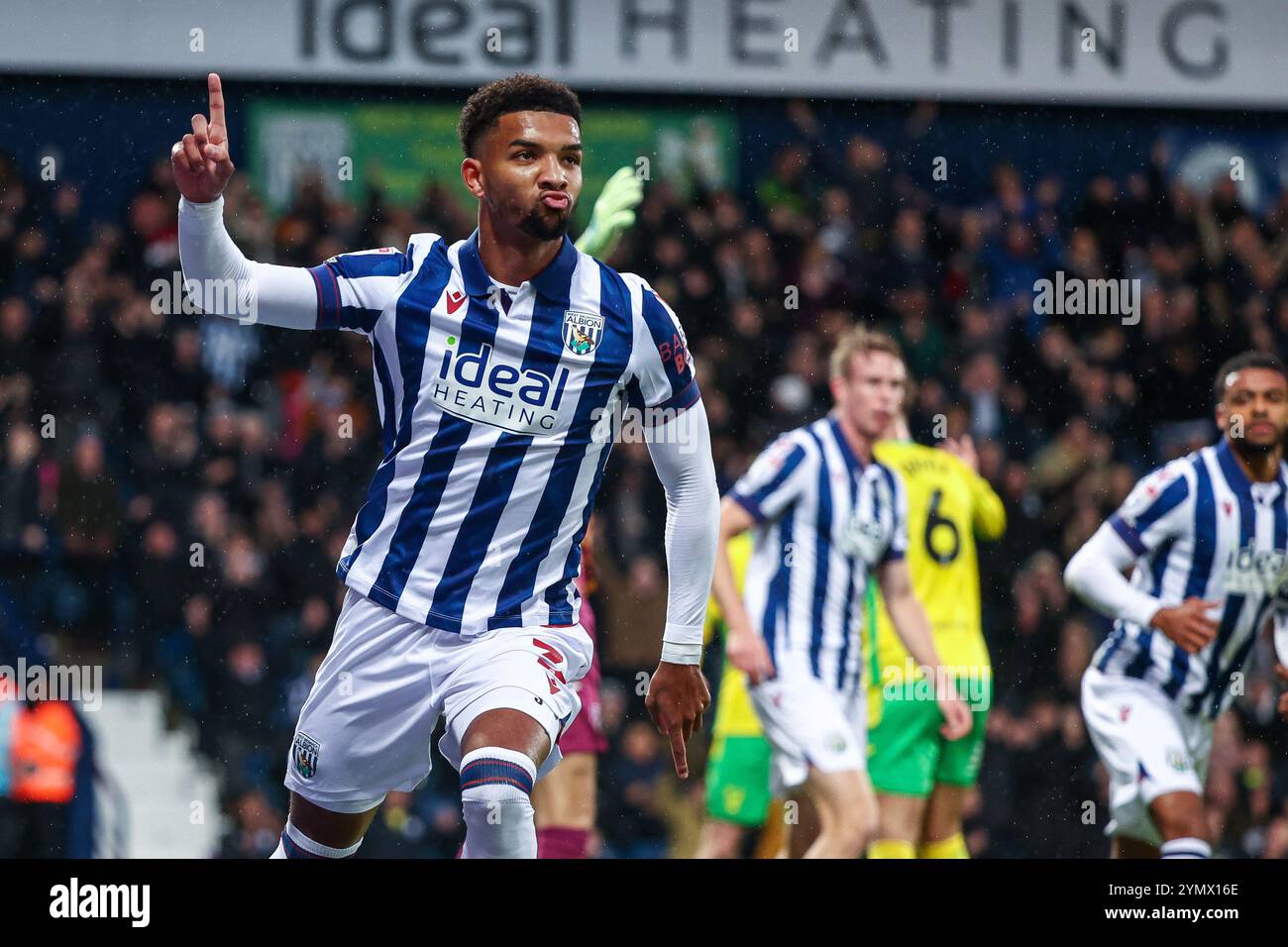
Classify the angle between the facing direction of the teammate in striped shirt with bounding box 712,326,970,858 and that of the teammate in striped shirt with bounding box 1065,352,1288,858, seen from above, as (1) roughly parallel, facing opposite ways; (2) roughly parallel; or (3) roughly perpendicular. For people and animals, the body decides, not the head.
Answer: roughly parallel

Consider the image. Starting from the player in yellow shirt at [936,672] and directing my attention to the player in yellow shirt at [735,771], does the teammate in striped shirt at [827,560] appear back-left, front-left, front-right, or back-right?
front-left

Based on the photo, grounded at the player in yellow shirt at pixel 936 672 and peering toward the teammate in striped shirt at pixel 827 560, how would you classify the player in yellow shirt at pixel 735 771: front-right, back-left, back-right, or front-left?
front-right

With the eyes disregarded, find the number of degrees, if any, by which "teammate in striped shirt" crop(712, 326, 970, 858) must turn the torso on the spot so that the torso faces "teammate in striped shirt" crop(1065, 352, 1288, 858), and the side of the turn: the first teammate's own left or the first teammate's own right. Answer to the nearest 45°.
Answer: approximately 45° to the first teammate's own left

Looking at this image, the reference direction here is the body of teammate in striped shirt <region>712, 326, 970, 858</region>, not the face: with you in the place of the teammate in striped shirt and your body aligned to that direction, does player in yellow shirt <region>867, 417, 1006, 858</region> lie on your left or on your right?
on your left

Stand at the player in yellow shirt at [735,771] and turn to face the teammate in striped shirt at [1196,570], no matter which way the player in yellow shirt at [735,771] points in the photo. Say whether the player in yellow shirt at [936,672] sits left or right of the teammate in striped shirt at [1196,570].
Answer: left

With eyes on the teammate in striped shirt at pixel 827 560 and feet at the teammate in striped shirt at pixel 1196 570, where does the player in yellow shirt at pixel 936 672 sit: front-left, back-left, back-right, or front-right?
front-right
